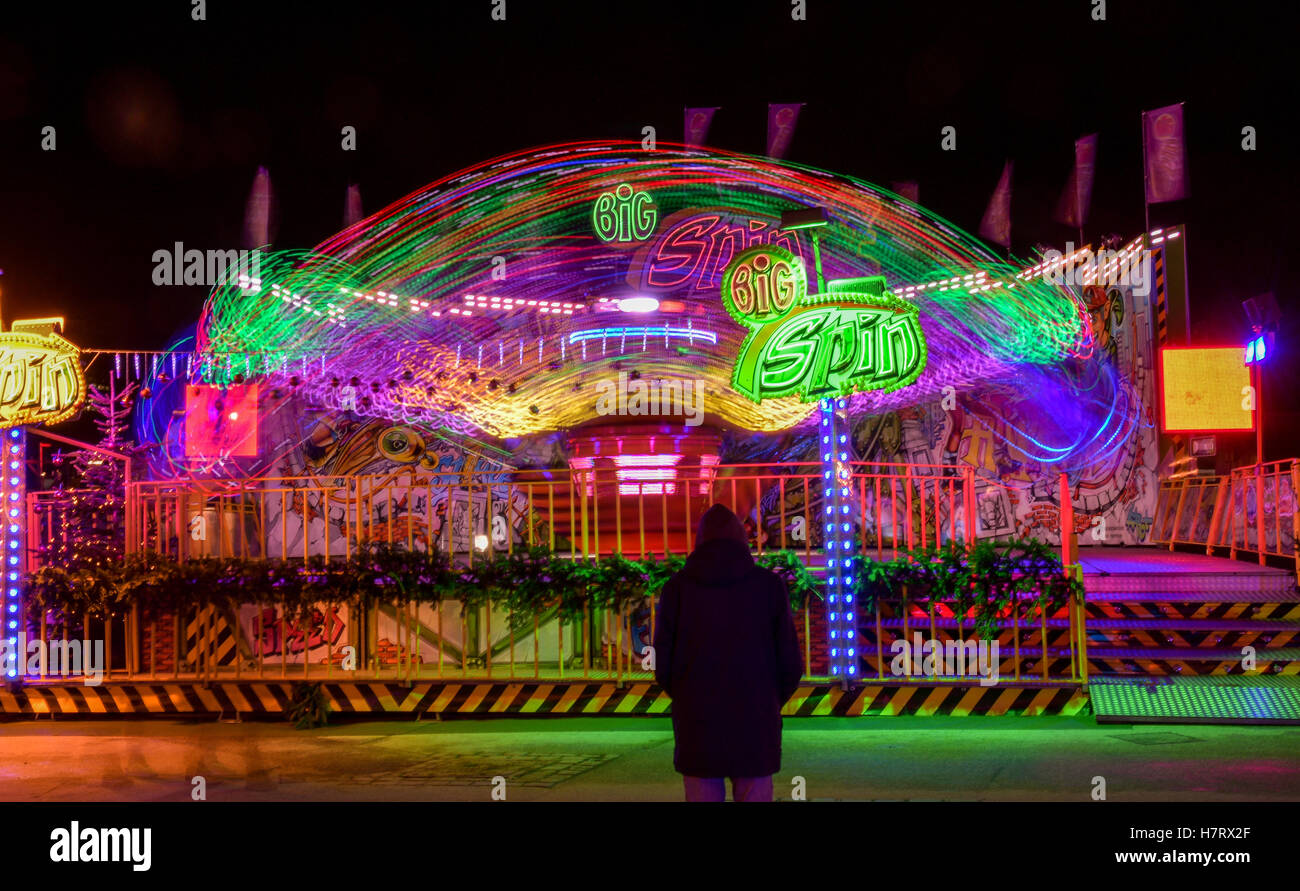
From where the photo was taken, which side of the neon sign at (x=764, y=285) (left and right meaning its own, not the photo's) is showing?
front

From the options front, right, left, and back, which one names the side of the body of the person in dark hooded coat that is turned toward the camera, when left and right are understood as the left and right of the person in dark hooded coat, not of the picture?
back

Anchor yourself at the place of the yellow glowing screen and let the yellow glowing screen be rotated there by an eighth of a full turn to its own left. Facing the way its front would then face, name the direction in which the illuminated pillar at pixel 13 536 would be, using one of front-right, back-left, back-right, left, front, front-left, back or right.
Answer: right

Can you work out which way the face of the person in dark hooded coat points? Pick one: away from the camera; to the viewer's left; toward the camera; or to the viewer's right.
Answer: away from the camera

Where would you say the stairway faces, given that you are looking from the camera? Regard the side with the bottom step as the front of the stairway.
facing the viewer

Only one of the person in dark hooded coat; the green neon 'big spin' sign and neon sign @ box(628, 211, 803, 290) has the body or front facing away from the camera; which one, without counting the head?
the person in dark hooded coat

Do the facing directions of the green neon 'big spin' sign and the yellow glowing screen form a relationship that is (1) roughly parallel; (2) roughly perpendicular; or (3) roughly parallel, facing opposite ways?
roughly parallel

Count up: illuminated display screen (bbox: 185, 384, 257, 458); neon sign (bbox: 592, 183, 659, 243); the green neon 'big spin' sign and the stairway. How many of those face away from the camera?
0

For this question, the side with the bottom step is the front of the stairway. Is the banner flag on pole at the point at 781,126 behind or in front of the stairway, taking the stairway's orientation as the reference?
behind

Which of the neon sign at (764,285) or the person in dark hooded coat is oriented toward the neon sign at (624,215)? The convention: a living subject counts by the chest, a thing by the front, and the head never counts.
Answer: the person in dark hooded coat

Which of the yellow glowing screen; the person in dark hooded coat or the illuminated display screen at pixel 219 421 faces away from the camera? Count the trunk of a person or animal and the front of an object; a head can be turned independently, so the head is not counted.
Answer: the person in dark hooded coat

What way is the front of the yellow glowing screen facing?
toward the camera

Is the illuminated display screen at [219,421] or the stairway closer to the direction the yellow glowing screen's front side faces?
the stairway
